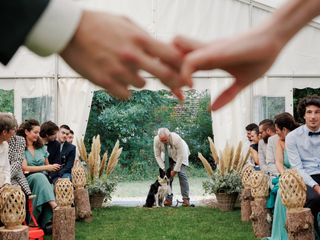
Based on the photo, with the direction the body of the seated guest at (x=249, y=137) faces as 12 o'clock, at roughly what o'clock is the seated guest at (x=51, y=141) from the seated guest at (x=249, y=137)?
the seated guest at (x=51, y=141) is roughly at 12 o'clock from the seated guest at (x=249, y=137).

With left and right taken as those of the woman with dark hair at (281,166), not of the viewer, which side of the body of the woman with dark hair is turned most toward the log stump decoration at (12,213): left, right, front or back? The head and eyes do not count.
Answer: front

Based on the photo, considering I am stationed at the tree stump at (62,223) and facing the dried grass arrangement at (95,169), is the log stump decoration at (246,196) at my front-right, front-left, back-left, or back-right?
front-right

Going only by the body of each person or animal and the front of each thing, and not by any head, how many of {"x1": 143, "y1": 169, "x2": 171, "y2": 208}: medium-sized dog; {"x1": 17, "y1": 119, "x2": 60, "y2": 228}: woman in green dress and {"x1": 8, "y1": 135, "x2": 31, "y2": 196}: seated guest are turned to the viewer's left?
0

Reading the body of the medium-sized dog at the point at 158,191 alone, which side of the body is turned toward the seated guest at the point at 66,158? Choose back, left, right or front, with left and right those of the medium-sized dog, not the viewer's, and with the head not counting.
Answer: right

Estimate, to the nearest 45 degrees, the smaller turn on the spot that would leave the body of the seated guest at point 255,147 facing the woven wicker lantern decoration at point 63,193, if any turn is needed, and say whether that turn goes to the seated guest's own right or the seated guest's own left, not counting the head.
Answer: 0° — they already face it

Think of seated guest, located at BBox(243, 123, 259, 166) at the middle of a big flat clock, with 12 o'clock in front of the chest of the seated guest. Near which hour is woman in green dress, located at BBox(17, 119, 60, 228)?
The woman in green dress is roughly at 12 o'clock from the seated guest.

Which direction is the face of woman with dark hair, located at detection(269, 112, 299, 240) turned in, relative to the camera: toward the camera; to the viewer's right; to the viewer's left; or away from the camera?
to the viewer's left

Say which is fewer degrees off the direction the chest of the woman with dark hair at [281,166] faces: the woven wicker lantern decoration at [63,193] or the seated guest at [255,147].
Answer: the woven wicker lantern decoration

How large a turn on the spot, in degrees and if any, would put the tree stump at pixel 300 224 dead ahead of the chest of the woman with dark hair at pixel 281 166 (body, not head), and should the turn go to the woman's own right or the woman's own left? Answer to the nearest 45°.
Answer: approximately 45° to the woman's own left

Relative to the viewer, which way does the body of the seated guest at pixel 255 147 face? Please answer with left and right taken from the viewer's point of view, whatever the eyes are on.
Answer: facing the viewer and to the left of the viewer

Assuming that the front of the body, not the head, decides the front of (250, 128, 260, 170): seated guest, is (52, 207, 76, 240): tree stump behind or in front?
in front
